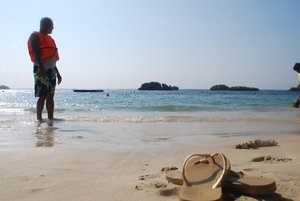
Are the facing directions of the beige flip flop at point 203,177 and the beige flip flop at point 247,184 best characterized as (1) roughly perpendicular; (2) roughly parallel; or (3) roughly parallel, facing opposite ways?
roughly perpendicular

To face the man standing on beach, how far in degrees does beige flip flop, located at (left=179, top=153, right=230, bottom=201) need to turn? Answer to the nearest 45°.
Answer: approximately 45° to its left

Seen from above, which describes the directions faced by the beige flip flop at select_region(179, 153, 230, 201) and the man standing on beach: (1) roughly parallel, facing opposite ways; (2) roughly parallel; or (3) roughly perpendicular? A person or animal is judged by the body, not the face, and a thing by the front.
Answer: roughly perpendicular

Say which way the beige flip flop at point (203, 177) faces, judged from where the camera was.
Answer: facing away from the viewer
